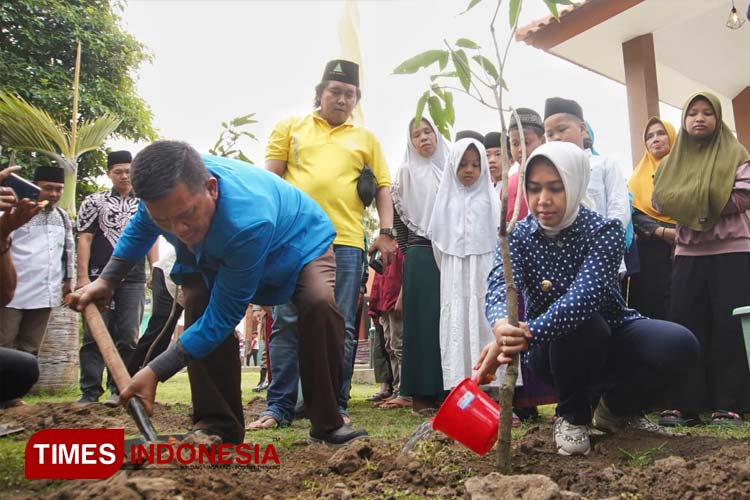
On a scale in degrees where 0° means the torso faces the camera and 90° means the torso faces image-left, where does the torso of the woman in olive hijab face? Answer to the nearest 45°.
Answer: approximately 0°

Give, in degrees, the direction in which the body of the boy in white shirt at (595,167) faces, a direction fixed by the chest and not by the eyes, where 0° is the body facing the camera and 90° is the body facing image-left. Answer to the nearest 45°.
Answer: approximately 45°

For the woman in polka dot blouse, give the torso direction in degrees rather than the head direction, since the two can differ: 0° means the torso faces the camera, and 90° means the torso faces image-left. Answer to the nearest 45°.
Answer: approximately 45°

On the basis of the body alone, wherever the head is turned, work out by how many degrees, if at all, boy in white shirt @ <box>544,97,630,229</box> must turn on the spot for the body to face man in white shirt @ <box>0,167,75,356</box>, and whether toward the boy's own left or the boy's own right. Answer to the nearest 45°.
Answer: approximately 45° to the boy's own right

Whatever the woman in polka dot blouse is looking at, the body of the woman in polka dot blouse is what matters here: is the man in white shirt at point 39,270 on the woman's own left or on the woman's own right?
on the woman's own right

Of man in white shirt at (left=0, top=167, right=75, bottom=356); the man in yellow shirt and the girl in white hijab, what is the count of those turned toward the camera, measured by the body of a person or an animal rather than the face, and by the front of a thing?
3

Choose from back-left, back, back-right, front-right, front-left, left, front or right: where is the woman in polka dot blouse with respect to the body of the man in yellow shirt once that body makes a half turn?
back-right

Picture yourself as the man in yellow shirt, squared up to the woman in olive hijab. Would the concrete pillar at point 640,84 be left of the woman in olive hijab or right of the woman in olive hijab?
left

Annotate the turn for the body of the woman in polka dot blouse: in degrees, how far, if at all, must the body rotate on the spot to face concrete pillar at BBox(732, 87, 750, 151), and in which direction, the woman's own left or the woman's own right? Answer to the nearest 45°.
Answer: approximately 135° to the woman's own right

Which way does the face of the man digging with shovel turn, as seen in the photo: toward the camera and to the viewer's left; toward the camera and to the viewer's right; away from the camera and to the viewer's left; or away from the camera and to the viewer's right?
toward the camera and to the viewer's left

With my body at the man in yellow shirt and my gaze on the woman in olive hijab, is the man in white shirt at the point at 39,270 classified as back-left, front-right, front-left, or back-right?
back-left

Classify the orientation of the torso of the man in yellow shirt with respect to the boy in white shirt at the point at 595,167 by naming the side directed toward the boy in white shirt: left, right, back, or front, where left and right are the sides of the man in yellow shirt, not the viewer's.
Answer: left
